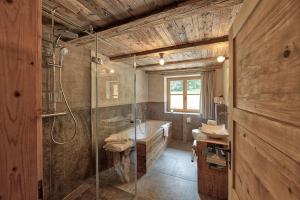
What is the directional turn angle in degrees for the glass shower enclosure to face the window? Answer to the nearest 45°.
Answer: approximately 90° to its left

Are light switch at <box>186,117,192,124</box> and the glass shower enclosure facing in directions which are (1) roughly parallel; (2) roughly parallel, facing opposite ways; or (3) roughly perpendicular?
roughly perpendicular

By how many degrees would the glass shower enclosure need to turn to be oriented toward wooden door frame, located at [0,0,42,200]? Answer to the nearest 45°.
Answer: approximately 45° to its right

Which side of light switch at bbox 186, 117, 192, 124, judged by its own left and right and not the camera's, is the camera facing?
front

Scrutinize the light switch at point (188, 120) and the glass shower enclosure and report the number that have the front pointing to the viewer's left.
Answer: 0

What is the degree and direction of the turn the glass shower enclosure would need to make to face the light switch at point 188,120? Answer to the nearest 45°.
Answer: approximately 45° to its left

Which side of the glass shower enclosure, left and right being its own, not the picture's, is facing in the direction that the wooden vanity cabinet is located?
front

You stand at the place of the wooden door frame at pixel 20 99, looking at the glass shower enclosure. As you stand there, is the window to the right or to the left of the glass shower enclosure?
right

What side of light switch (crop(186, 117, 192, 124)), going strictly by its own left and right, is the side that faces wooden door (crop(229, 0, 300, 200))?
front

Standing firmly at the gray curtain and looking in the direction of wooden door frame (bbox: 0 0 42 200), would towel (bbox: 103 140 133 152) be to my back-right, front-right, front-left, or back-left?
front-right

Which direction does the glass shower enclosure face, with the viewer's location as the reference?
facing the viewer and to the right of the viewer

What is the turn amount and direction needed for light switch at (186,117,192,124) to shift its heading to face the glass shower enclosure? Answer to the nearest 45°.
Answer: approximately 45° to its right

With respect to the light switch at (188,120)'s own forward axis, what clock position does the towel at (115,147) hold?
The towel is roughly at 1 o'clock from the light switch.
